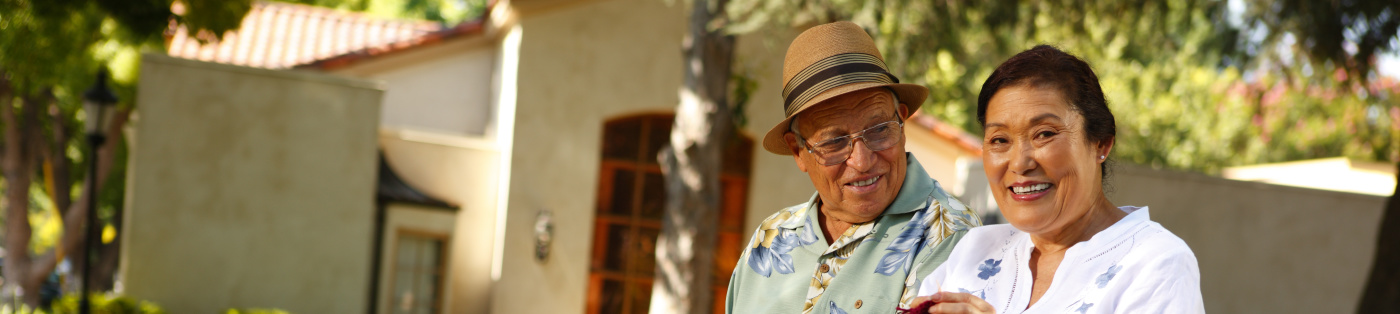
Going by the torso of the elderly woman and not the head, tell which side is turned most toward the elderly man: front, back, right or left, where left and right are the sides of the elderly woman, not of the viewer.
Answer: right

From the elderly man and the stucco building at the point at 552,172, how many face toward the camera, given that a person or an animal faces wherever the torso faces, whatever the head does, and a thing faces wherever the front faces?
2

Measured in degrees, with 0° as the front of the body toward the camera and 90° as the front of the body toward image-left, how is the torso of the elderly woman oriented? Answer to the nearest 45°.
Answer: approximately 45°

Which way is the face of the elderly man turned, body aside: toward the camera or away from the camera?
toward the camera

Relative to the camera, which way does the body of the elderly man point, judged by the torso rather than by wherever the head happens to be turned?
toward the camera

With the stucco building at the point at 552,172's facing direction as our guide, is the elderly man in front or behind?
in front

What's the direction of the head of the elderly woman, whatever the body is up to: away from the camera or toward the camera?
toward the camera

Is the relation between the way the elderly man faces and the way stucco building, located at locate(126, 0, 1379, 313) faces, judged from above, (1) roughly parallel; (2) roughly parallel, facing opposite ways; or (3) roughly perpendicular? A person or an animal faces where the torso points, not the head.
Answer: roughly parallel

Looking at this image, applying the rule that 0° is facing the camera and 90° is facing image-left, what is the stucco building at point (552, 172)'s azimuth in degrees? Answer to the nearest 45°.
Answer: approximately 0°
